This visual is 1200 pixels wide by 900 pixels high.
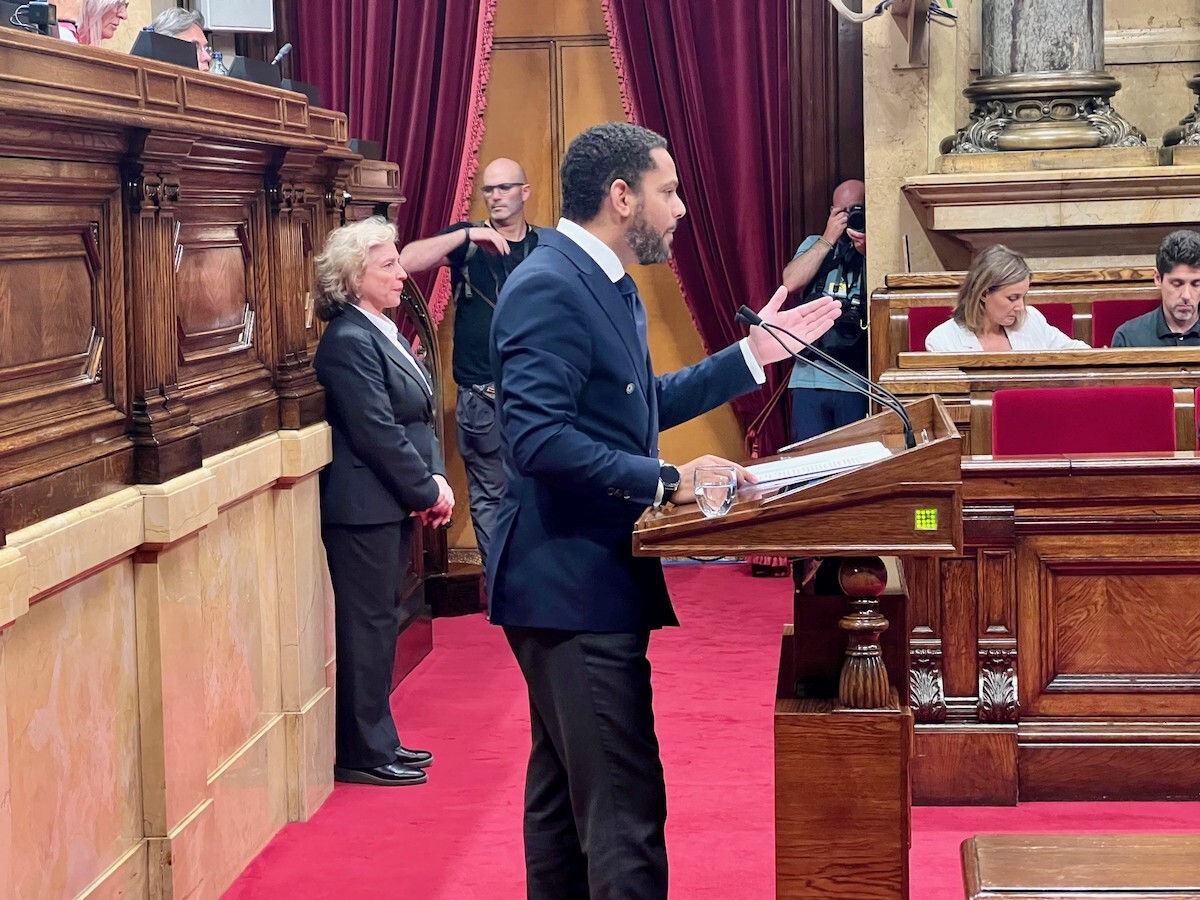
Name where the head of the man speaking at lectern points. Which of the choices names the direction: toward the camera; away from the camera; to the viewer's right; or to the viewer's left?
to the viewer's right

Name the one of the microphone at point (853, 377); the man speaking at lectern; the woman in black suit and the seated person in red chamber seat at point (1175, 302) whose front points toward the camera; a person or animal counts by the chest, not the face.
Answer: the seated person in red chamber seat

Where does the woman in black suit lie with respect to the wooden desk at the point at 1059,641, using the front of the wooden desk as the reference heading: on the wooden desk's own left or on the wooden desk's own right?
on the wooden desk's own right

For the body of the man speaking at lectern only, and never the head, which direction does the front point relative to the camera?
to the viewer's right

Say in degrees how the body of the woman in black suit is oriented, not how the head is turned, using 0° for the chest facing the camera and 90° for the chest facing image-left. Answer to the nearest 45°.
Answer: approximately 270°

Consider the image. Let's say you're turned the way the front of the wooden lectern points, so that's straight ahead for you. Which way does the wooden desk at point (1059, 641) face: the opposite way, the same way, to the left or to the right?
to the right

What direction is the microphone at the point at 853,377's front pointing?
to the viewer's left

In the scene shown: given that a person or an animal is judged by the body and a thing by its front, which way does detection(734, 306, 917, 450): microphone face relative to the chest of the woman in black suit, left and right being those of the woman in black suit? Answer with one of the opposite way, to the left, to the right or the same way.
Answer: the opposite way
